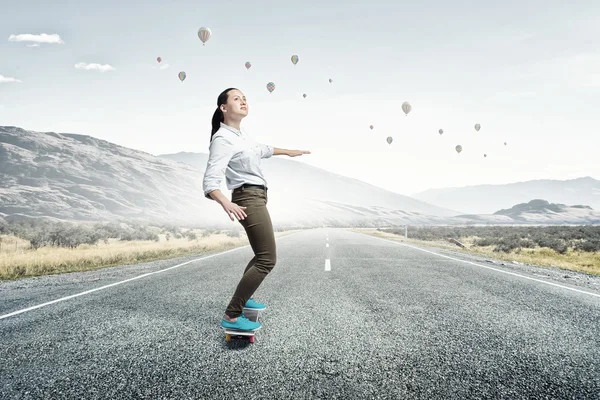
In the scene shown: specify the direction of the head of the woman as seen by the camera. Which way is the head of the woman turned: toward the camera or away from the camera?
toward the camera

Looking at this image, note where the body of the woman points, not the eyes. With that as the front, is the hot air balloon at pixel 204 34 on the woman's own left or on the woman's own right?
on the woman's own left

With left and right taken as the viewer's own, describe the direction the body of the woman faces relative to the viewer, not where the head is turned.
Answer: facing to the right of the viewer
